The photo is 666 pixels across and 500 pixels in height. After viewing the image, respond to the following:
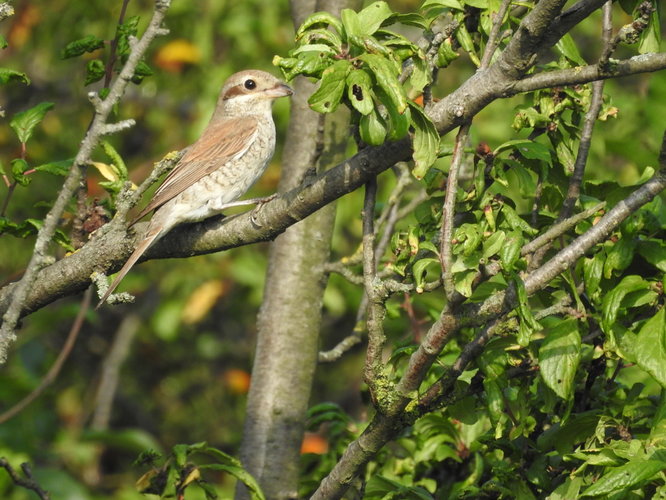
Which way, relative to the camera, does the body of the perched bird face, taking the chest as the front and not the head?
to the viewer's right
